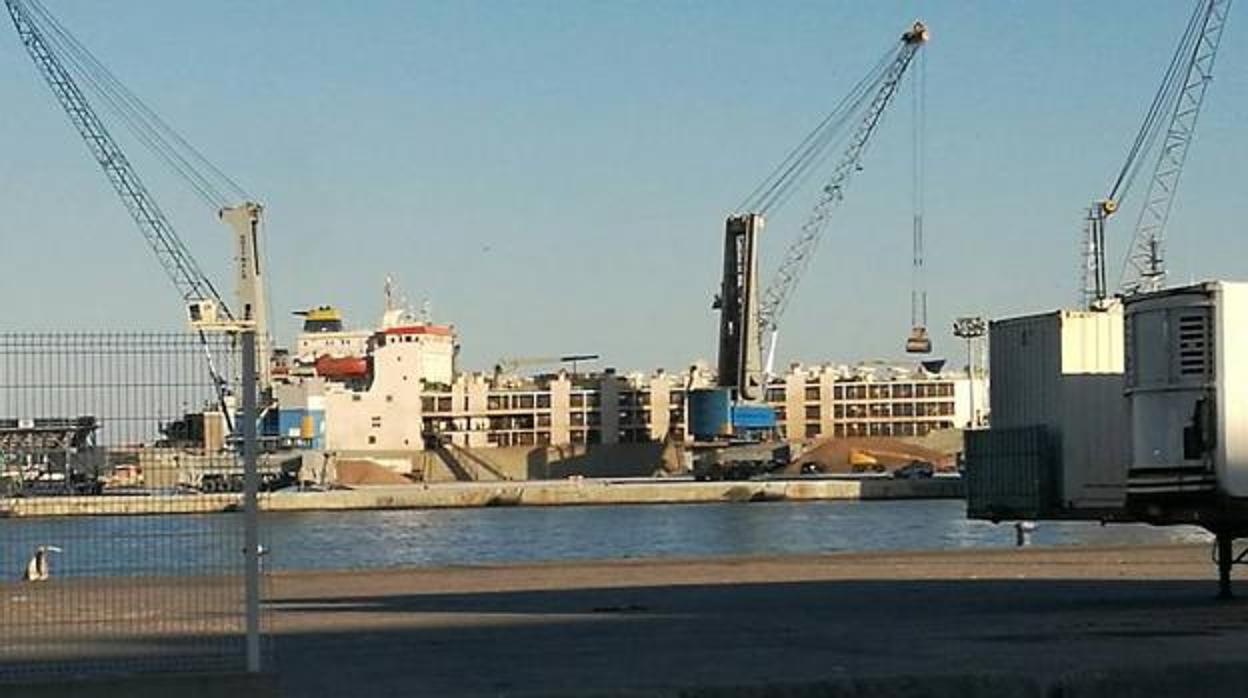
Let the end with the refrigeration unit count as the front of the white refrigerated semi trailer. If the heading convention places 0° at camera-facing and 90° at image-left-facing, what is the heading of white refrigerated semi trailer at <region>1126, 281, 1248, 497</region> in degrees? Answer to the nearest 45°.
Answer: approximately 45°

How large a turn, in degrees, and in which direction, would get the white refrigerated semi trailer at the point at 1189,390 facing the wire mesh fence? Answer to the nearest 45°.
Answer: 0° — it already faces it

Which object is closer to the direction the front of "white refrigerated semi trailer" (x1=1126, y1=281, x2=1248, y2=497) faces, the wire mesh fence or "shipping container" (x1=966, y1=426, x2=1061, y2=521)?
the wire mesh fence

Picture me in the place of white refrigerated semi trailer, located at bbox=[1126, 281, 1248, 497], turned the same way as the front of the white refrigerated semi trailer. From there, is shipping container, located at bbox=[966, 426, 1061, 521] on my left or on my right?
on my right

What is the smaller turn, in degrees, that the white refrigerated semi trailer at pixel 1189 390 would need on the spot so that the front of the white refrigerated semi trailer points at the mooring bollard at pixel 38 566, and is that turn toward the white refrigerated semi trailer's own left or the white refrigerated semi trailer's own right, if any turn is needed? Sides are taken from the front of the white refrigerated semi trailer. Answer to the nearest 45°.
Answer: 0° — it already faces it

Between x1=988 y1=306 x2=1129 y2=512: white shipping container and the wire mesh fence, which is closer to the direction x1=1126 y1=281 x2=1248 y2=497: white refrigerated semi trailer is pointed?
the wire mesh fence
